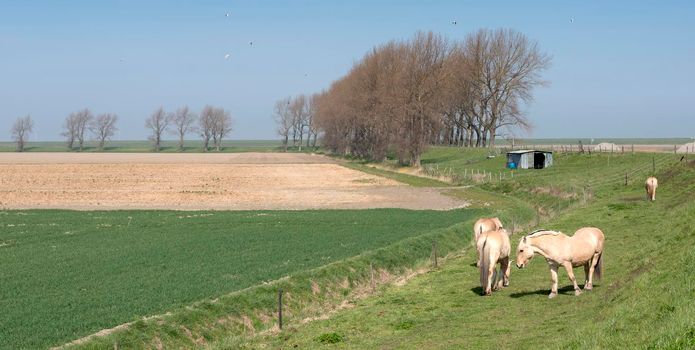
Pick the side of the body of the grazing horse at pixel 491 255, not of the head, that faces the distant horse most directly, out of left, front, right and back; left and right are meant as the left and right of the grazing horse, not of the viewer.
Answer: front

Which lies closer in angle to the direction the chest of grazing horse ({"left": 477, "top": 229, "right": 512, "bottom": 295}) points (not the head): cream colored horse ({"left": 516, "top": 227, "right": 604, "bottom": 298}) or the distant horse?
the distant horse

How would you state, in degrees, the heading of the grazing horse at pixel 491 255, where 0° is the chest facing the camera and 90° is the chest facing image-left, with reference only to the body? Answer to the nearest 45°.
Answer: approximately 225°

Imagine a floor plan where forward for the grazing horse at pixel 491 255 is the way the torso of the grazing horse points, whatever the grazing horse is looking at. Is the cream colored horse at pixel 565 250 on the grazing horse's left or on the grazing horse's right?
on the grazing horse's right
